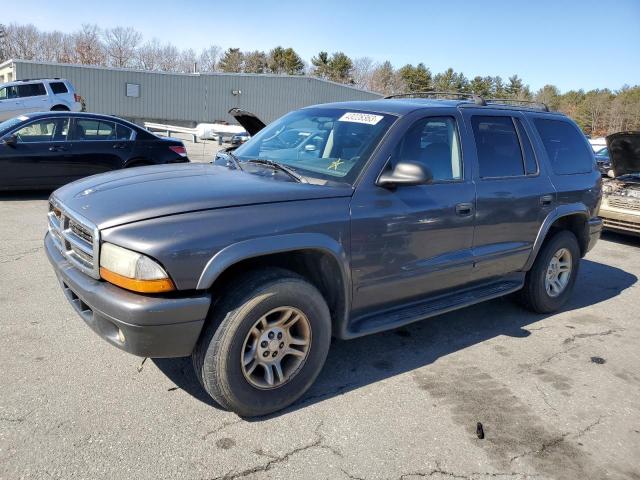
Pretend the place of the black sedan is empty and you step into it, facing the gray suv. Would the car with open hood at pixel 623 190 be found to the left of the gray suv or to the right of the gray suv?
left

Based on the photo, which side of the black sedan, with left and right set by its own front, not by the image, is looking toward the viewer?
left

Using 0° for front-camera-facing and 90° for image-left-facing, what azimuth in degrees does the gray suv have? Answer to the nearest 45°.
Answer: approximately 45°

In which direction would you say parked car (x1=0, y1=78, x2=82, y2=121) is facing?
to the viewer's left

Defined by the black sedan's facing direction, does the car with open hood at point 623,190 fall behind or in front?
behind

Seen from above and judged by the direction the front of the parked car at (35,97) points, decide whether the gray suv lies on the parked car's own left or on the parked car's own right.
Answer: on the parked car's own left

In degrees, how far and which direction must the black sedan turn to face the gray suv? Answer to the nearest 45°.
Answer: approximately 90° to its left

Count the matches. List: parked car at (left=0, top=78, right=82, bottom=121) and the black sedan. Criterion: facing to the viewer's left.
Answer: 2

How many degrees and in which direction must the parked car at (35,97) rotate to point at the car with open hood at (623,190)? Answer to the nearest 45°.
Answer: approximately 135° to its left

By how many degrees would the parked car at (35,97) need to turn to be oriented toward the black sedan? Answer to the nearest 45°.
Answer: approximately 90° to its left

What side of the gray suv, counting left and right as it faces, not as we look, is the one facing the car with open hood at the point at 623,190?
back

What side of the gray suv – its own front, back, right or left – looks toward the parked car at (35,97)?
right
